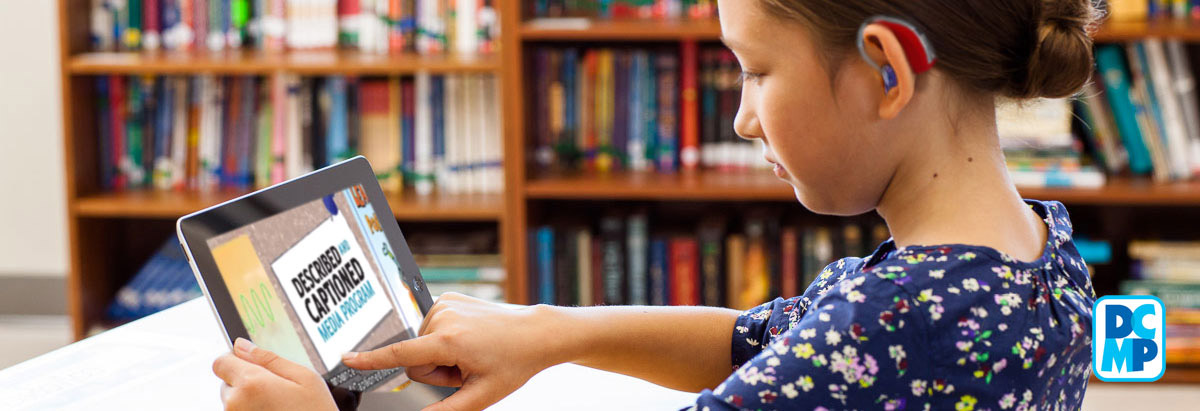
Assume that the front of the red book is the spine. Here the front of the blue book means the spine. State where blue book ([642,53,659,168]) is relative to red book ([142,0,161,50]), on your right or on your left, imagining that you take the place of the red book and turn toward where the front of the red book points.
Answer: on your left

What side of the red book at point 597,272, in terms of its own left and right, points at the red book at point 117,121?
right

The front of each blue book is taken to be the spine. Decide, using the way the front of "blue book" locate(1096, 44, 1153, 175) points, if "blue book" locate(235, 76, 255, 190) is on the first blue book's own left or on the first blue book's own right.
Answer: on the first blue book's own right

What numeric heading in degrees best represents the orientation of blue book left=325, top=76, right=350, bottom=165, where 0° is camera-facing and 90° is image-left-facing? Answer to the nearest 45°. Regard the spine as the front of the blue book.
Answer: approximately 0°

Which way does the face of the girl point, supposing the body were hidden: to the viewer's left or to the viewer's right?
to the viewer's left

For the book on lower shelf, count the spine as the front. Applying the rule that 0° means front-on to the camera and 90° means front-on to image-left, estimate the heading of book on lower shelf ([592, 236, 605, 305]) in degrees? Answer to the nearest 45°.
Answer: approximately 0°

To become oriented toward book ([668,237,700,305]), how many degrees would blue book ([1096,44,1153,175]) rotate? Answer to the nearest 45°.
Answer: approximately 90° to its right

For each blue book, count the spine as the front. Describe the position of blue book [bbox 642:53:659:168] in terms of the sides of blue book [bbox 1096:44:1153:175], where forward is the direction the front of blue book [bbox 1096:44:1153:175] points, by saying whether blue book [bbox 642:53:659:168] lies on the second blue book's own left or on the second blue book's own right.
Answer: on the second blue book's own right
